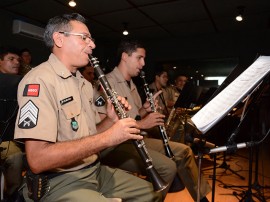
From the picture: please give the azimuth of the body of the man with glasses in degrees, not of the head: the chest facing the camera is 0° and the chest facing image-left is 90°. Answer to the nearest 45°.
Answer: approximately 315°

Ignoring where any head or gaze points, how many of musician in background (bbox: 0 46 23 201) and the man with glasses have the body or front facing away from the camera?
0

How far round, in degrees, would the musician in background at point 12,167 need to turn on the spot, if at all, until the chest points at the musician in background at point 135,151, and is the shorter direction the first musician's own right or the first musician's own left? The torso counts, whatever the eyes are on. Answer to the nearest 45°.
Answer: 0° — they already face them

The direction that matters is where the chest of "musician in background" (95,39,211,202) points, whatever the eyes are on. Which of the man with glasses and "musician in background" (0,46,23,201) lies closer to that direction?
the man with glasses

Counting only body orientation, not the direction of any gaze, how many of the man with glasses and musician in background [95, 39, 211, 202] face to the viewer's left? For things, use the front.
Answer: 0

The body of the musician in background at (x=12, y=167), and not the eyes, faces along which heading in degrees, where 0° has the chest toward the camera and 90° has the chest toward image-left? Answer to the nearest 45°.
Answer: approximately 315°

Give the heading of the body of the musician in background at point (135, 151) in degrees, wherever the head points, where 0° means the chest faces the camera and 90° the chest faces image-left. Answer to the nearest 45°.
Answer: approximately 315°
